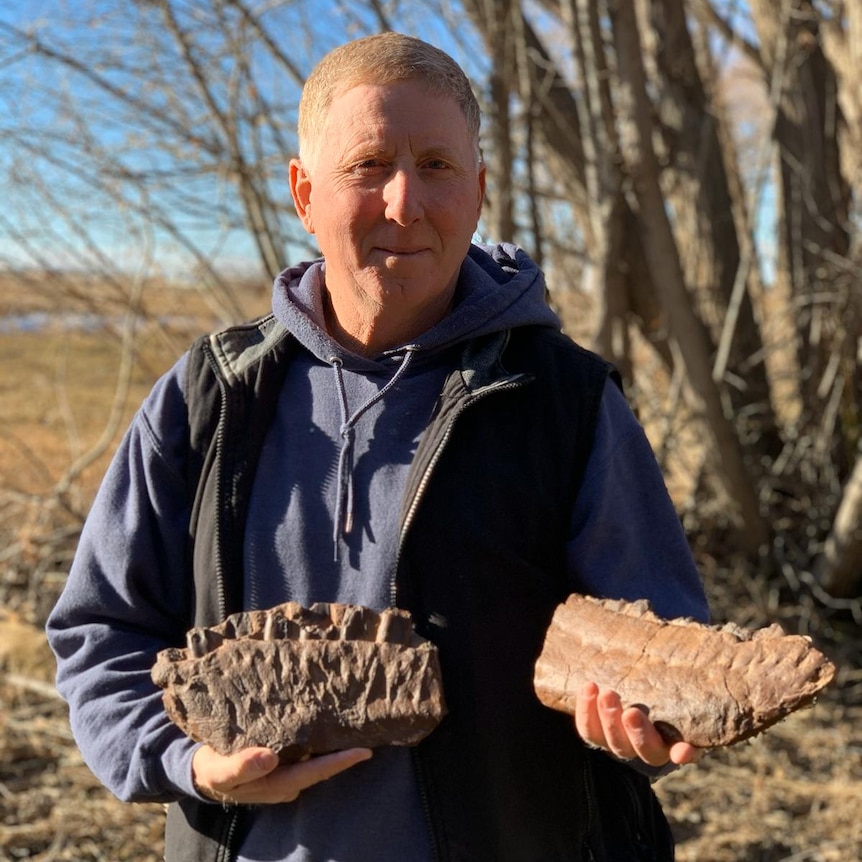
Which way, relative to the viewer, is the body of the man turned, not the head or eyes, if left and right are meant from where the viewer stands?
facing the viewer

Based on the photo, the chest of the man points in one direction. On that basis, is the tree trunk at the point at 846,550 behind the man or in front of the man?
behind

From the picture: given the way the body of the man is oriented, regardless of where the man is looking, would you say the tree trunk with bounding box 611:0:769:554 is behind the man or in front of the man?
behind
